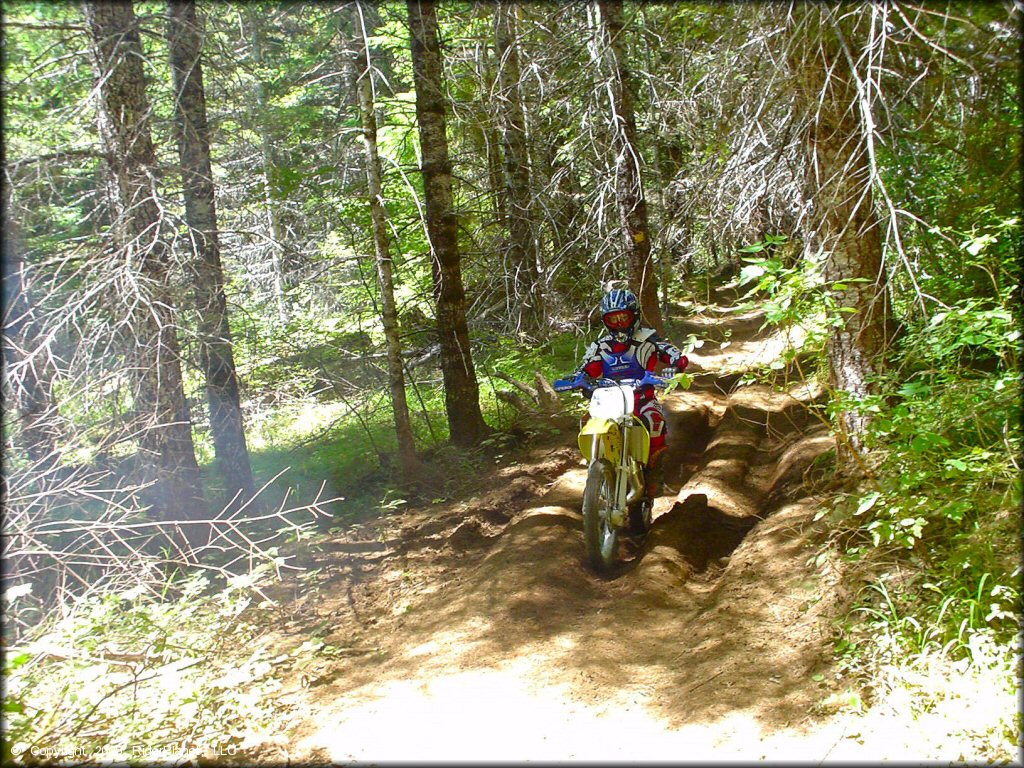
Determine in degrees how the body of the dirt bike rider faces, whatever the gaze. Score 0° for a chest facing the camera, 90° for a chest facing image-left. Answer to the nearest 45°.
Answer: approximately 0°

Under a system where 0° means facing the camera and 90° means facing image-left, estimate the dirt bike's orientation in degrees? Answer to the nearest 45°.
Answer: approximately 0°
